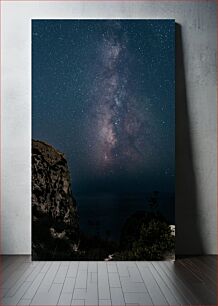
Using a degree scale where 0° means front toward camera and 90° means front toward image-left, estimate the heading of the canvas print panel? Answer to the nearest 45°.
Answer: approximately 0°
